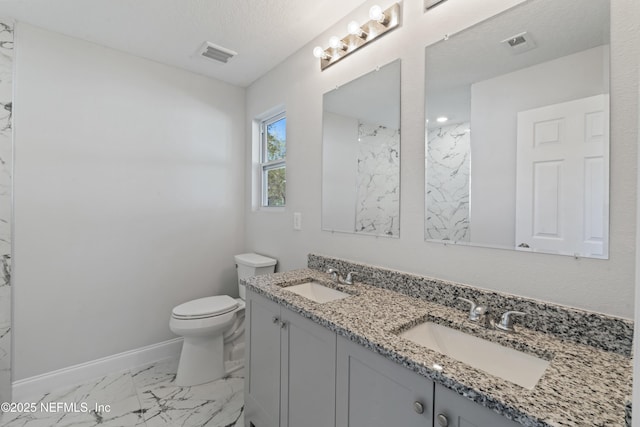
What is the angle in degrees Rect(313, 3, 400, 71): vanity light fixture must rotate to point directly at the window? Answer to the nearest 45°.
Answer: approximately 90° to its right

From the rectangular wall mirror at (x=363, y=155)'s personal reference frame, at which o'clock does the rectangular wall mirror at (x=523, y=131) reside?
the rectangular wall mirror at (x=523, y=131) is roughly at 9 o'clock from the rectangular wall mirror at (x=363, y=155).

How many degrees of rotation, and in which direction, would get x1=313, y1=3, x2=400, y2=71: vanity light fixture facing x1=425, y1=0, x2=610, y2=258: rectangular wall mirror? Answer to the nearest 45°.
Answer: approximately 90° to its left

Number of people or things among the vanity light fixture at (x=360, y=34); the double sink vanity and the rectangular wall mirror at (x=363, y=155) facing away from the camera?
0

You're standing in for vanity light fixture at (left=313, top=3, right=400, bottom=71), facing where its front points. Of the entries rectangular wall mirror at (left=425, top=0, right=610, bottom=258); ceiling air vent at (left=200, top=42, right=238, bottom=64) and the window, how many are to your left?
1

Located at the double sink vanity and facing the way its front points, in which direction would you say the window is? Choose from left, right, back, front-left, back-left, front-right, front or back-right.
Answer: right

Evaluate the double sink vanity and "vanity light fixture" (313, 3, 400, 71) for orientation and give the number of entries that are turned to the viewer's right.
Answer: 0

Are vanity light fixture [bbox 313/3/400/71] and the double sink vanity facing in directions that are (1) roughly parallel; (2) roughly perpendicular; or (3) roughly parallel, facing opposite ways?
roughly parallel

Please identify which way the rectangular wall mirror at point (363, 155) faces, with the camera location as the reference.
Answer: facing the viewer and to the left of the viewer

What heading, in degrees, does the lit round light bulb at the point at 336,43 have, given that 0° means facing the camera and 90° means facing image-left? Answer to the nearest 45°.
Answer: approximately 45°
